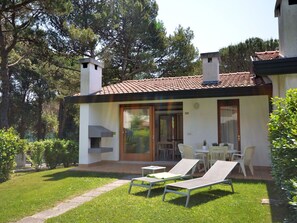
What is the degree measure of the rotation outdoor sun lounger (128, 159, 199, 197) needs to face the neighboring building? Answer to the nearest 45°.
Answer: approximately 135° to its left

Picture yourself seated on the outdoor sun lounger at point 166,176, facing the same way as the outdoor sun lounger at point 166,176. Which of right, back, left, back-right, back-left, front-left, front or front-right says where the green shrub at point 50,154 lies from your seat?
right

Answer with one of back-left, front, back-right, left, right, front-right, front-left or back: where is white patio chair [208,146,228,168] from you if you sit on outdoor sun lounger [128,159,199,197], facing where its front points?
back

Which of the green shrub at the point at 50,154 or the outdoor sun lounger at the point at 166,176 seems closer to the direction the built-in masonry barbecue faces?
the outdoor sun lounger

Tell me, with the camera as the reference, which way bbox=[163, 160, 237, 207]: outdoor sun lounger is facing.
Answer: facing the viewer and to the left of the viewer

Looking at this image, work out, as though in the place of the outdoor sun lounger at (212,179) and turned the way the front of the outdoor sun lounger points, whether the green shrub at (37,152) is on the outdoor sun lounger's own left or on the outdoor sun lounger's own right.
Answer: on the outdoor sun lounger's own right

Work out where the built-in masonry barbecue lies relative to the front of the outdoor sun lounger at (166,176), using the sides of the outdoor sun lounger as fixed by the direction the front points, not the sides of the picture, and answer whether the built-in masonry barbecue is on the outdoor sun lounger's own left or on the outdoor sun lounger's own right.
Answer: on the outdoor sun lounger's own right

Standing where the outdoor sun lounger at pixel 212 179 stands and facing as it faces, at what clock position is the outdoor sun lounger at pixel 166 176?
the outdoor sun lounger at pixel 166 176 is roughly at 2 o'clock from the outdoor sun lounger at pixel 212 179.

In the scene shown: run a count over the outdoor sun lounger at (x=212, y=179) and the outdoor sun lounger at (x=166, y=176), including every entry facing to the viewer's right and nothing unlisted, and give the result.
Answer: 0

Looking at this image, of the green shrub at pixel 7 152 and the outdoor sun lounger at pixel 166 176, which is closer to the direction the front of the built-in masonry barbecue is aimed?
the outdoor sun lounger
